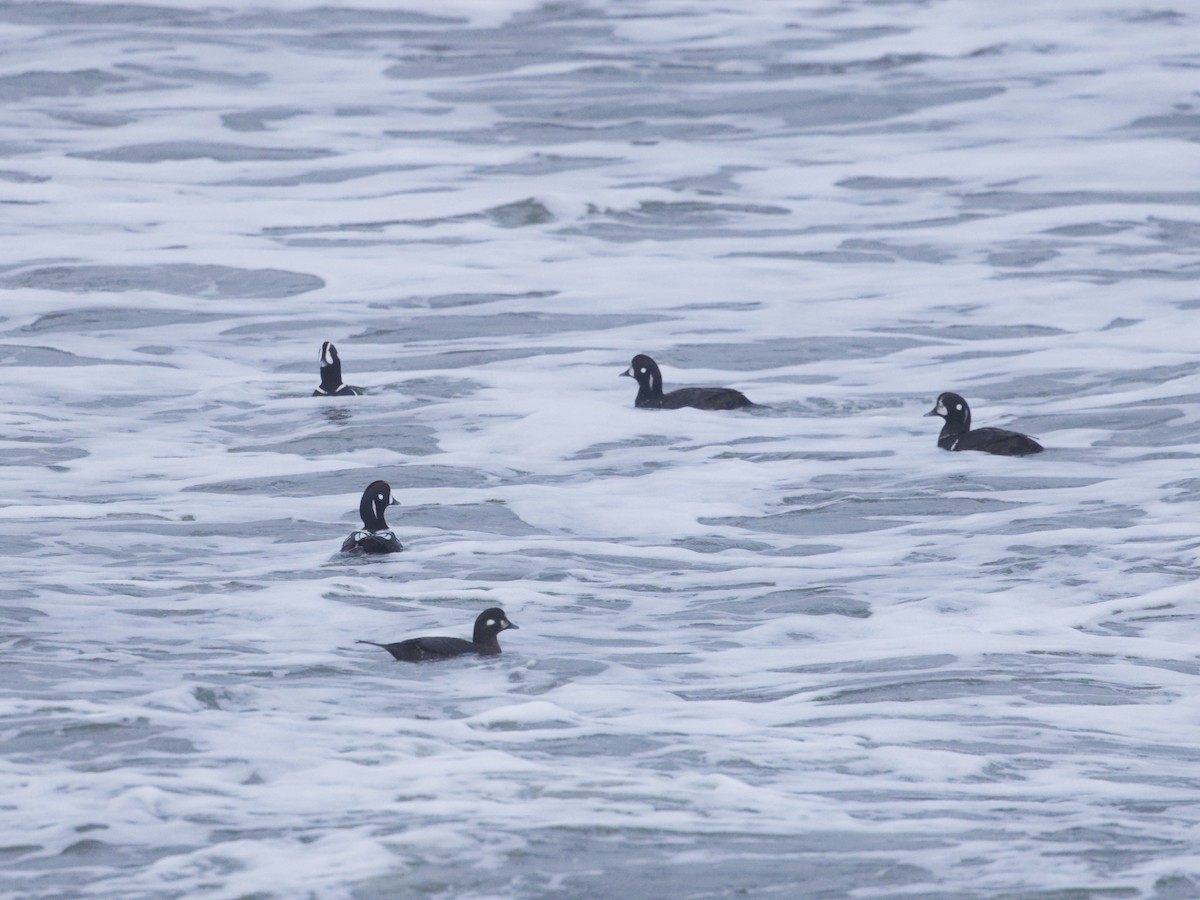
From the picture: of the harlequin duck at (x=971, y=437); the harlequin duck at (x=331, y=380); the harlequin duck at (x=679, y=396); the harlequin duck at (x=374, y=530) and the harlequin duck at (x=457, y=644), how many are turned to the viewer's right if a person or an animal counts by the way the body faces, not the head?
1

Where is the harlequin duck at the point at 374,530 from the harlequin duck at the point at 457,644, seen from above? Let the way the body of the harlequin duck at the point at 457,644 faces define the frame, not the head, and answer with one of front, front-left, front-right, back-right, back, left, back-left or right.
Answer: left

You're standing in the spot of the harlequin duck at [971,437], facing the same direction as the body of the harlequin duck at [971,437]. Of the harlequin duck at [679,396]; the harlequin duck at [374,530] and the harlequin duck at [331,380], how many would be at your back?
0

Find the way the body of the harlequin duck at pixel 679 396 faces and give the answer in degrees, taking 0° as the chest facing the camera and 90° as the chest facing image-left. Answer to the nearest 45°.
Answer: approximately 90°

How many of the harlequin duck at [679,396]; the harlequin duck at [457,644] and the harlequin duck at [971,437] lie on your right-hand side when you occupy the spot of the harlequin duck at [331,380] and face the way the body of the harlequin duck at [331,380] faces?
0

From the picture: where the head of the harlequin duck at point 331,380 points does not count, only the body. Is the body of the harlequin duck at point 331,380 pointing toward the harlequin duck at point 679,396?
no

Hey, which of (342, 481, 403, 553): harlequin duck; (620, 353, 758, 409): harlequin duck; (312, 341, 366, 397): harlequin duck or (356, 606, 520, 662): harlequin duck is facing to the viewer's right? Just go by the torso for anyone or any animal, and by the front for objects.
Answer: (356, 606, 520, 662): harlequin duck

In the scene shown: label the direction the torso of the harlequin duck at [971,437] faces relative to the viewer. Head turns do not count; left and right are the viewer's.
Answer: facing to the left of the viewer

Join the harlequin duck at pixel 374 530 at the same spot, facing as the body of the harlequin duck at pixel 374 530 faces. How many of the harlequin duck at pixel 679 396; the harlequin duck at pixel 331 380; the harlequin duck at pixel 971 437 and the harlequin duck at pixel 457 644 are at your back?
1

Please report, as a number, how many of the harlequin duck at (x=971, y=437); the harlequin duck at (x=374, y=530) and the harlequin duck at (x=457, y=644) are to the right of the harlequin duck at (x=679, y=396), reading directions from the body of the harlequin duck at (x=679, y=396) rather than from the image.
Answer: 0

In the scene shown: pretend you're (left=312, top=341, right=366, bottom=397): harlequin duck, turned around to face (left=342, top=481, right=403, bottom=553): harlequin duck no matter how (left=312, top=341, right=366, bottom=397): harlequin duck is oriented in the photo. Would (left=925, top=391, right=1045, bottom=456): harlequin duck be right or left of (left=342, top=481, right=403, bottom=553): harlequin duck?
left

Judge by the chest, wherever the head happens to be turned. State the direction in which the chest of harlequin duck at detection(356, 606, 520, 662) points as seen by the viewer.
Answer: to the viewer's right

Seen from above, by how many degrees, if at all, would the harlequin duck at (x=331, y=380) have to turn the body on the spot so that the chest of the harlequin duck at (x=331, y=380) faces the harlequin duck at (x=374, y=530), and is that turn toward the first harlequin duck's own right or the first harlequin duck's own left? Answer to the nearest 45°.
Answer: approximately 45° to the first harlequin duck's own left
